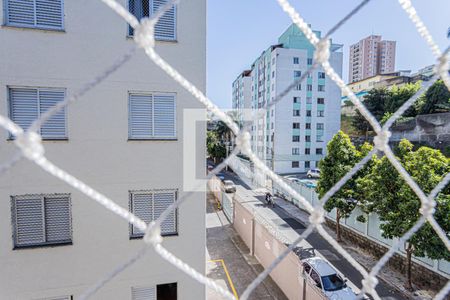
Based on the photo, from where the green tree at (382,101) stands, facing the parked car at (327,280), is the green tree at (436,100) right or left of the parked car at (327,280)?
left

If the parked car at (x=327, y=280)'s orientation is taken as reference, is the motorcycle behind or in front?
behind

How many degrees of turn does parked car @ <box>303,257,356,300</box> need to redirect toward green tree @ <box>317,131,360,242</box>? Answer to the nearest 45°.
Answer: approximately 135° to its left

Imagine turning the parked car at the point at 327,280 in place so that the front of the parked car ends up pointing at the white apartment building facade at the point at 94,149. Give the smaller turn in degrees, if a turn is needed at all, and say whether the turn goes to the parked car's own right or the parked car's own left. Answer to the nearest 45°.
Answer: approximately 90° to the parked car's own right

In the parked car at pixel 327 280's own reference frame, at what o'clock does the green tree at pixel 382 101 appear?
The green tree is roughly at 8 o'clock from the parked car.

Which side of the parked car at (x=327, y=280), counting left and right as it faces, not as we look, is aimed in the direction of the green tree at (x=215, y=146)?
back
